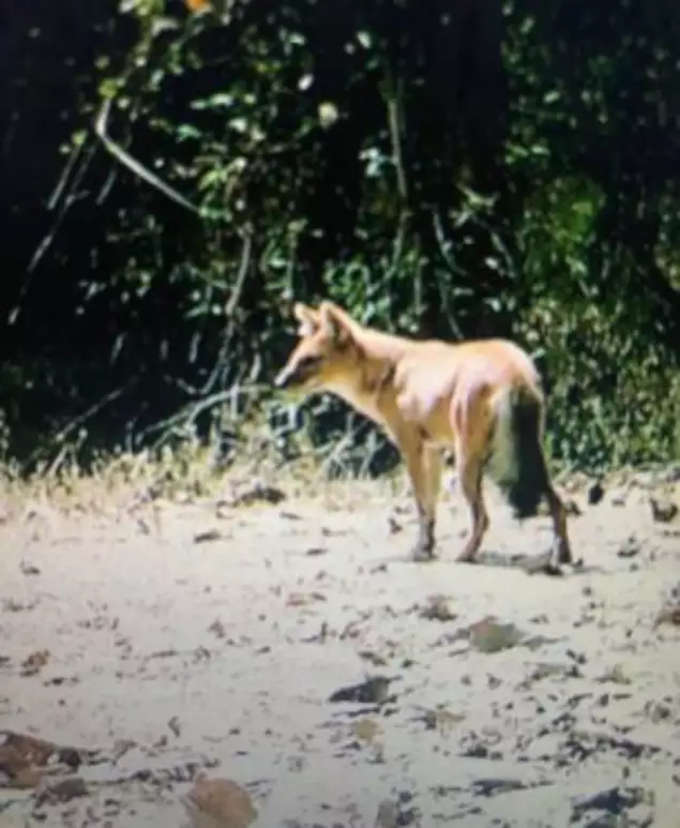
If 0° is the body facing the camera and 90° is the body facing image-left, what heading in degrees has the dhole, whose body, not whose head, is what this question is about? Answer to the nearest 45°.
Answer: approximately 135°
